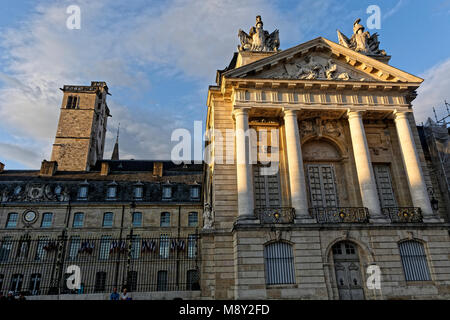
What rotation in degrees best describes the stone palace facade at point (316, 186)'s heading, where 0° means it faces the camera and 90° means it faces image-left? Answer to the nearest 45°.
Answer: approximately 0°

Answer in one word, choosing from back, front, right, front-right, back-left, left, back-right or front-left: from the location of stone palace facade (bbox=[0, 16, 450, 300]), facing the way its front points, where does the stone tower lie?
back-right

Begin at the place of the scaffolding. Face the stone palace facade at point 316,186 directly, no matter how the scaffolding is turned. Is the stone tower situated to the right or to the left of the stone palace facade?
right

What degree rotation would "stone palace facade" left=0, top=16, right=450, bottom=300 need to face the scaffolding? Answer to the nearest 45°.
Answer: approximately 90° to its left
